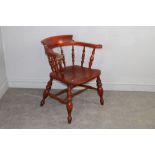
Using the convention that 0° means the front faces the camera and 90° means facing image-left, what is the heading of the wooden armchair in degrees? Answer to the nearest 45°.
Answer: approximately 315°
